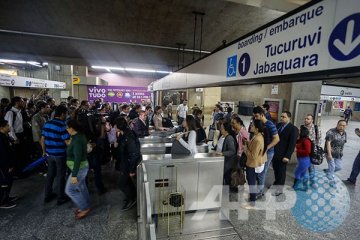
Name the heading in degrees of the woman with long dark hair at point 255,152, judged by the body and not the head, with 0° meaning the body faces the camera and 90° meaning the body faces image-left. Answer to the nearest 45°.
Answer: approximately 90°

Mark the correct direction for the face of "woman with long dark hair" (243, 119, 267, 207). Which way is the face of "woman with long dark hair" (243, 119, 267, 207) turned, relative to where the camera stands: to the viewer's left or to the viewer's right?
to the viewer's left

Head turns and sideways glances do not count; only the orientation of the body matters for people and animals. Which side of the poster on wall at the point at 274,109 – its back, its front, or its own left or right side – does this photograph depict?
front

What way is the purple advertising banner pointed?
toward the camera

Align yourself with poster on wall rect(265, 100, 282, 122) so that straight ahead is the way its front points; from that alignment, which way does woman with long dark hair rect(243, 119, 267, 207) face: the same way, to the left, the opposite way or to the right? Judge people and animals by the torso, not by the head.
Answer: to the right

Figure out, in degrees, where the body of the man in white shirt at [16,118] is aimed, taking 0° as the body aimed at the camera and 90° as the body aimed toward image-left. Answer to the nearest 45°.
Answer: approximately 270°

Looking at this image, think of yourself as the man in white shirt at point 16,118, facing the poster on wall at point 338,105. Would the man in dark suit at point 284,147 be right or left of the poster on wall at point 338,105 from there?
right

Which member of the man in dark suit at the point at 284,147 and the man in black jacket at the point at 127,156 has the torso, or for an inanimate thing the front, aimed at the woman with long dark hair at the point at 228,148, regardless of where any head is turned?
the man in dark suit

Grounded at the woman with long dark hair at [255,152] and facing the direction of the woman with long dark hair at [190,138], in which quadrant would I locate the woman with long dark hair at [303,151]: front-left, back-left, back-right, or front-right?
back-right

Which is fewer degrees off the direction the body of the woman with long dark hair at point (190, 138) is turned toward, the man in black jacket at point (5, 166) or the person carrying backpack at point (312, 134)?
the man in black jacket

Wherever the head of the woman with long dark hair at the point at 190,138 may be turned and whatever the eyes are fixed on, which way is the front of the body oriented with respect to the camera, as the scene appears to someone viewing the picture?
to the viewer's left

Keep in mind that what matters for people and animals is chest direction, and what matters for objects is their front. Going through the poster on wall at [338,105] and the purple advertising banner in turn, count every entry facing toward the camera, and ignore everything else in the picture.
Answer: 2
